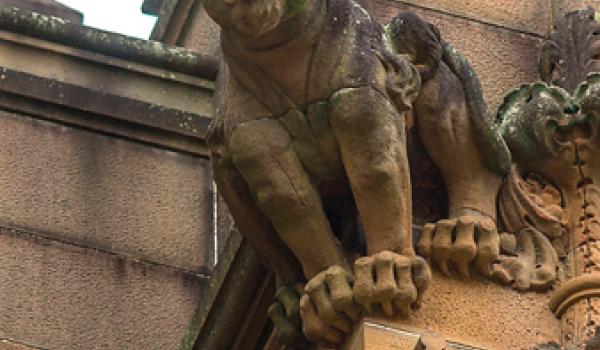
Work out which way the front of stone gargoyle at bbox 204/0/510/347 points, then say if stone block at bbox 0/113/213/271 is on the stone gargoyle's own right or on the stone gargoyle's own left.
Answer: on the stone gargoyle's own right

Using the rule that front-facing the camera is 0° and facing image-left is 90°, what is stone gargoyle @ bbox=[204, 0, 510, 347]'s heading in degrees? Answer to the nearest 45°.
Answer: approximately 45°
